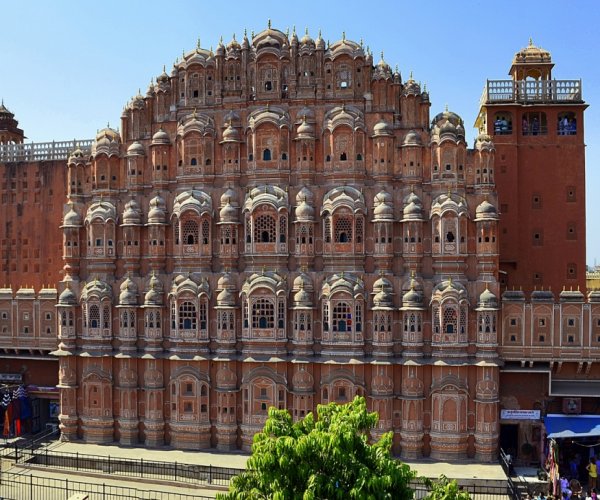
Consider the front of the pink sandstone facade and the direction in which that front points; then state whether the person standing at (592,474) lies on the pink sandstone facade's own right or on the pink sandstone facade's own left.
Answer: on the pink sandstone facade's own left

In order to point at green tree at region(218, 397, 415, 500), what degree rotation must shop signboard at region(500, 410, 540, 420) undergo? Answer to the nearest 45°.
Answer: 0° — it already faces it

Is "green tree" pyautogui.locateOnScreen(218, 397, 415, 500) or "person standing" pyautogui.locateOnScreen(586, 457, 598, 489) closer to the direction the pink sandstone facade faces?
the green tree

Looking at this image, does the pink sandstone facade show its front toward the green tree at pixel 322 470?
yes

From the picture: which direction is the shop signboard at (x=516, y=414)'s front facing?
toward the camera

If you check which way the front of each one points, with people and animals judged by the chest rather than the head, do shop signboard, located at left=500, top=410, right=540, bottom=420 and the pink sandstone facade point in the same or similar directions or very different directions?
same or similar directions

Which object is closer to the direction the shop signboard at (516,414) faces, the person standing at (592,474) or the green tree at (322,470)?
the green tree

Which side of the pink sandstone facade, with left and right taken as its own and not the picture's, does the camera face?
front

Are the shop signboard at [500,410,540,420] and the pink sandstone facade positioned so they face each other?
no
